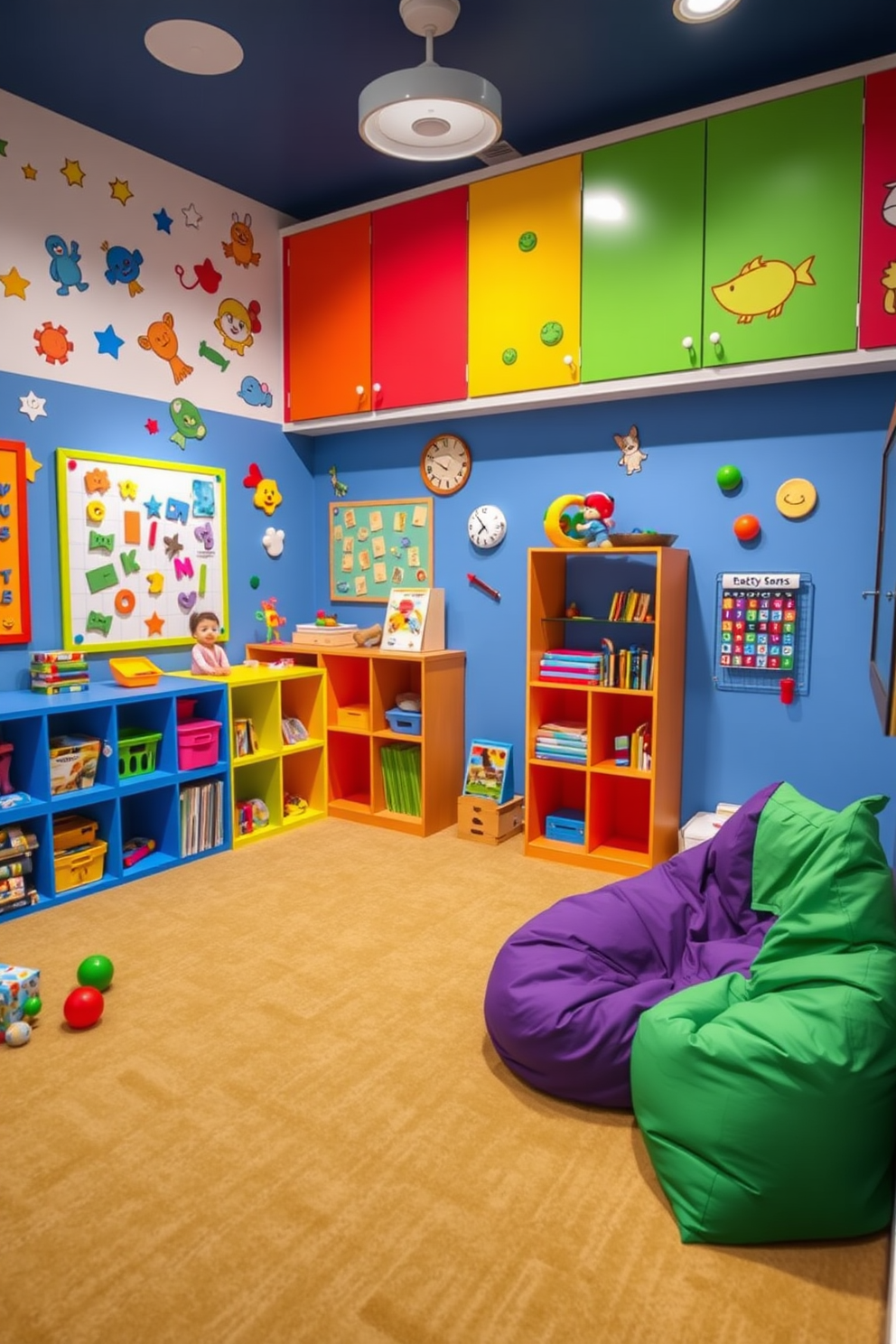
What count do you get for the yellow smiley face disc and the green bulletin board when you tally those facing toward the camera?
2

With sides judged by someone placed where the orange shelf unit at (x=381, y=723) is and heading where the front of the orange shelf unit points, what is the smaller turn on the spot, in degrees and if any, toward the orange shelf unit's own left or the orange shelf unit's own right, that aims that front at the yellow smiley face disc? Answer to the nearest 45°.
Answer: approximately 90° to the orange shelf unit's own left

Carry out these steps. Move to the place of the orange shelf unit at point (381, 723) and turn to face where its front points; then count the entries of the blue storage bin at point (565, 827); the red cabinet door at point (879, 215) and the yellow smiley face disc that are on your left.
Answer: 3

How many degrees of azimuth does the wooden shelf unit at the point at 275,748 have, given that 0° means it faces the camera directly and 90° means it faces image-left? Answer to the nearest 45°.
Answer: approximately 315°
